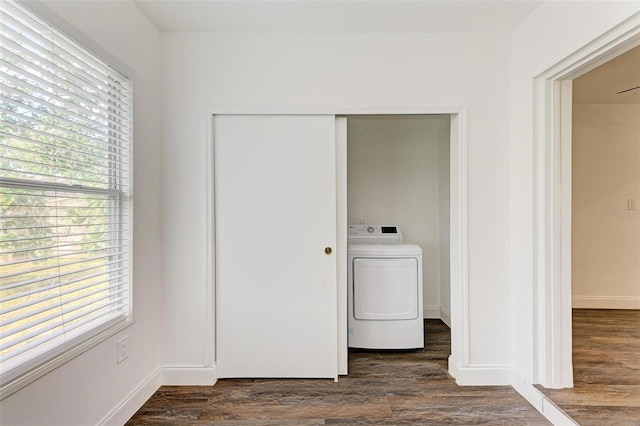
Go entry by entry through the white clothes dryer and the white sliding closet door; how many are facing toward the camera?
2

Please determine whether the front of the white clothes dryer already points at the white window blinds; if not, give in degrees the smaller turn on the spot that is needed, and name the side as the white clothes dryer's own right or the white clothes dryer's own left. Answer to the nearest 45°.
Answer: approximately 45° to the white clothes dryer's own right

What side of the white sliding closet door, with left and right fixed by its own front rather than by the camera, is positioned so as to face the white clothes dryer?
left

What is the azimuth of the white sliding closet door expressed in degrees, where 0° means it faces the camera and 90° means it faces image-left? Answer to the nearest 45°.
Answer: approximately 0°

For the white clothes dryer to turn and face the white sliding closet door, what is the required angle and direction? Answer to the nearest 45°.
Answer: approximately 45° to its right
